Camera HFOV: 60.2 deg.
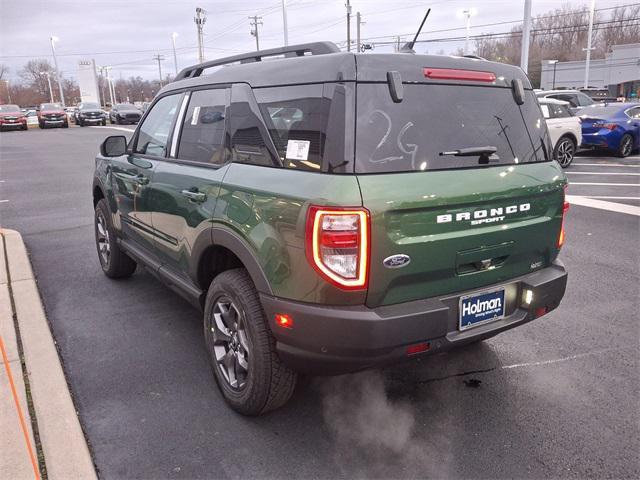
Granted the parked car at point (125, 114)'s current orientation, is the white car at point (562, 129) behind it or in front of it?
in front

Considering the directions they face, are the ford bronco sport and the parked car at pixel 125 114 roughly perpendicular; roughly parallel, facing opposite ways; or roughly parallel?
roughly parallel, facing opposite ways

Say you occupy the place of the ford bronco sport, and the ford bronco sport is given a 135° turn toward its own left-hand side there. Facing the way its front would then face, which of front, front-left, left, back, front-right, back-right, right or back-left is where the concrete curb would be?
right

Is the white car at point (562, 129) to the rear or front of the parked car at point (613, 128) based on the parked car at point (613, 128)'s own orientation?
to the rear

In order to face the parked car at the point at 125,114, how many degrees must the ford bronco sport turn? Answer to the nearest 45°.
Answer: approximately 45° to its right

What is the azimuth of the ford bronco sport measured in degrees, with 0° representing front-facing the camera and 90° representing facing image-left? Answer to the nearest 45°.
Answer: approximately 135°

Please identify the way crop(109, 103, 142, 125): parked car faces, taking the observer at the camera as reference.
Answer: facing the viewer and to the right of the viewer

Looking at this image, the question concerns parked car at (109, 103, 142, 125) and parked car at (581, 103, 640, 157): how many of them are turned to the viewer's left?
0

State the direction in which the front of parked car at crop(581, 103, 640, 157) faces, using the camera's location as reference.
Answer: facing away from the viewer and to the right of the viewer

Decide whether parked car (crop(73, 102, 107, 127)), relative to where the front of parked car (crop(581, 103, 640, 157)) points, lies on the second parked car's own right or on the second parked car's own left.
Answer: on the second parked car's own left

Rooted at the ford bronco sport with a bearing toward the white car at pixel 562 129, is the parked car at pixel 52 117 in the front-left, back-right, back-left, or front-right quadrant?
front-left

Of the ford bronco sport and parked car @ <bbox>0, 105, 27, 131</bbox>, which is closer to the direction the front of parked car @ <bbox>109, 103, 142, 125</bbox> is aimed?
the ford bronco sport

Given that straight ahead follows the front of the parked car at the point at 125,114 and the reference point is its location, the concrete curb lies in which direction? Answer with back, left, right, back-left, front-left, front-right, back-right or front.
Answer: front-right

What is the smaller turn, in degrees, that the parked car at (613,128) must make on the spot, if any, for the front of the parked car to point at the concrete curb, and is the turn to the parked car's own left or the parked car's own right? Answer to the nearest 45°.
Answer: approximately 135° to the parked car's own right

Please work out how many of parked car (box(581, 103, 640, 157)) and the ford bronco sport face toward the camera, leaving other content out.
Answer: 0
